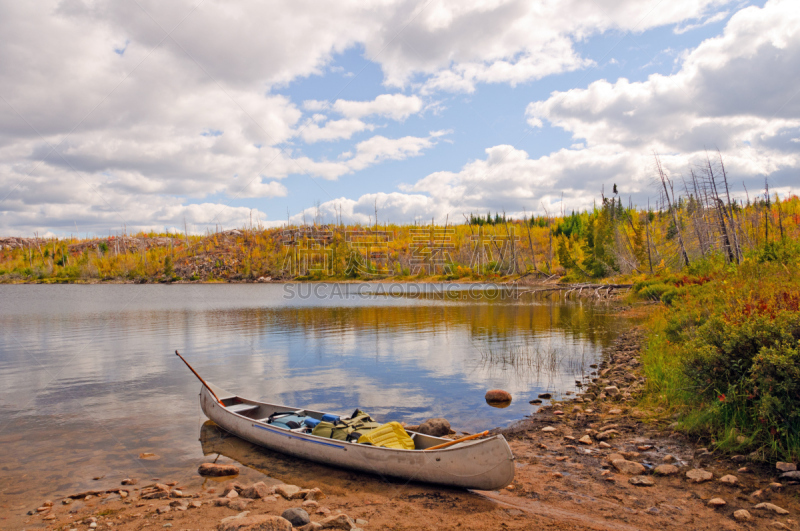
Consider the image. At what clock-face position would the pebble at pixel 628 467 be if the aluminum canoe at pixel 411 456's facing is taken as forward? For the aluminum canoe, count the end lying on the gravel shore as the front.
The pebble is roughly at 11 o'clock from the aluminum canoe.

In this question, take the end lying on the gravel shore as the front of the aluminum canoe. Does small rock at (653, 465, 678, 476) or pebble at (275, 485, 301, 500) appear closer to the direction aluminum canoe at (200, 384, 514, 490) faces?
the small rock

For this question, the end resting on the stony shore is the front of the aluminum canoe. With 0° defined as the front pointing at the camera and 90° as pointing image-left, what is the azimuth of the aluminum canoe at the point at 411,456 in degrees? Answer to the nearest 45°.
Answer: approximately 315°
